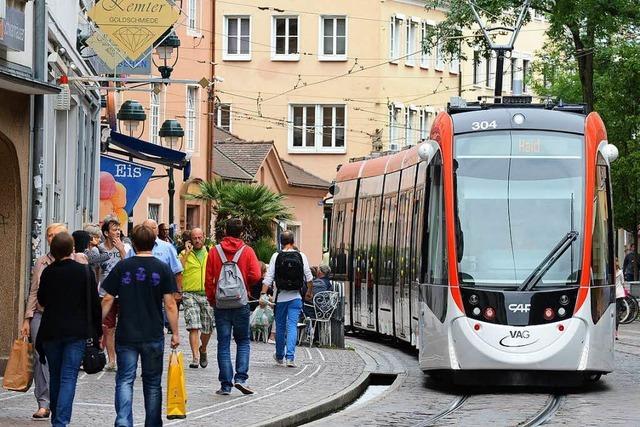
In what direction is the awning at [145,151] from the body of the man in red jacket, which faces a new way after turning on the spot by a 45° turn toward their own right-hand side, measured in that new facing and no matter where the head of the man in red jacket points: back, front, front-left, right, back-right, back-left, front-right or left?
front-left

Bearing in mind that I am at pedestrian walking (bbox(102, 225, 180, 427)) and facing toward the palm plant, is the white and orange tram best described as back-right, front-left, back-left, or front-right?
front-right

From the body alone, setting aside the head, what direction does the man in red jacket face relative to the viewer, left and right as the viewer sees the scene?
facing away from the viewer

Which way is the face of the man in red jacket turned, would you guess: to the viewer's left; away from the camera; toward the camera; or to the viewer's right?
away from the camera

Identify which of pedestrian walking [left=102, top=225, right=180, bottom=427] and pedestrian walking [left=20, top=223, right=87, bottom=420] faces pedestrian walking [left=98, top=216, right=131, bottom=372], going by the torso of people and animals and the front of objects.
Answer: pedestrian walking [left=102, top=225, right=180, bottom=427]

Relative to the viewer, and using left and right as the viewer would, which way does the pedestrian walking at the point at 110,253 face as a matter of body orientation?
facing the viewer

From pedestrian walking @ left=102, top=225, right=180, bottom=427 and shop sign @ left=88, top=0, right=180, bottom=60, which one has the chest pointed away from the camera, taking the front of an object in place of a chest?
the pedestrian walking

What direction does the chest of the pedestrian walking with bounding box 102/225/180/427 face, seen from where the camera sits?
away from the camera

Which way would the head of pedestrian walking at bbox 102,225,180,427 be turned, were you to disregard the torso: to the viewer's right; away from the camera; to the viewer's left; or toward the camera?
away from the camera

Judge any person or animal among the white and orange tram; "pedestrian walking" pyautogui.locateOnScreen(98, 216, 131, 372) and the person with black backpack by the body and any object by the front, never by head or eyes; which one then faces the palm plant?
the person with black backpack

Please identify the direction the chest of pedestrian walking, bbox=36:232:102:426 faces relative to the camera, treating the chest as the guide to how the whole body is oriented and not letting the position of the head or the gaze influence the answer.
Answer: away from the camera

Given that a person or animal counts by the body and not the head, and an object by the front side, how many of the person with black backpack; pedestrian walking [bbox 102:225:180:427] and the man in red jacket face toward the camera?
0

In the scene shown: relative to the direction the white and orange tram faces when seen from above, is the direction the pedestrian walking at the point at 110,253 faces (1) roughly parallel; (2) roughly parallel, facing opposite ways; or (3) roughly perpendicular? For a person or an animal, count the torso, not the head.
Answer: roughly parallel

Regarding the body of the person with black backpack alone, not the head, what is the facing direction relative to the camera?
away from the camera

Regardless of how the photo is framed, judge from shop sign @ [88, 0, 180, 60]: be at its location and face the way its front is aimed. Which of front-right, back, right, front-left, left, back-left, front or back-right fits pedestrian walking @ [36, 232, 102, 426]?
front

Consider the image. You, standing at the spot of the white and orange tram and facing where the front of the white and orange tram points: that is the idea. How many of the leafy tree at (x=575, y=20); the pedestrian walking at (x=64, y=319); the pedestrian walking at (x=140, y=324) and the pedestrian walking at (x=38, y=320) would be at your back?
1

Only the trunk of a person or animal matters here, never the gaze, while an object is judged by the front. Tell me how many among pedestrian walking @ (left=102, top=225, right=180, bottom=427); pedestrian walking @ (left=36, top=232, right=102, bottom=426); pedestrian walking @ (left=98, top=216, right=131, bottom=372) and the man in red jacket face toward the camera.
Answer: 1
